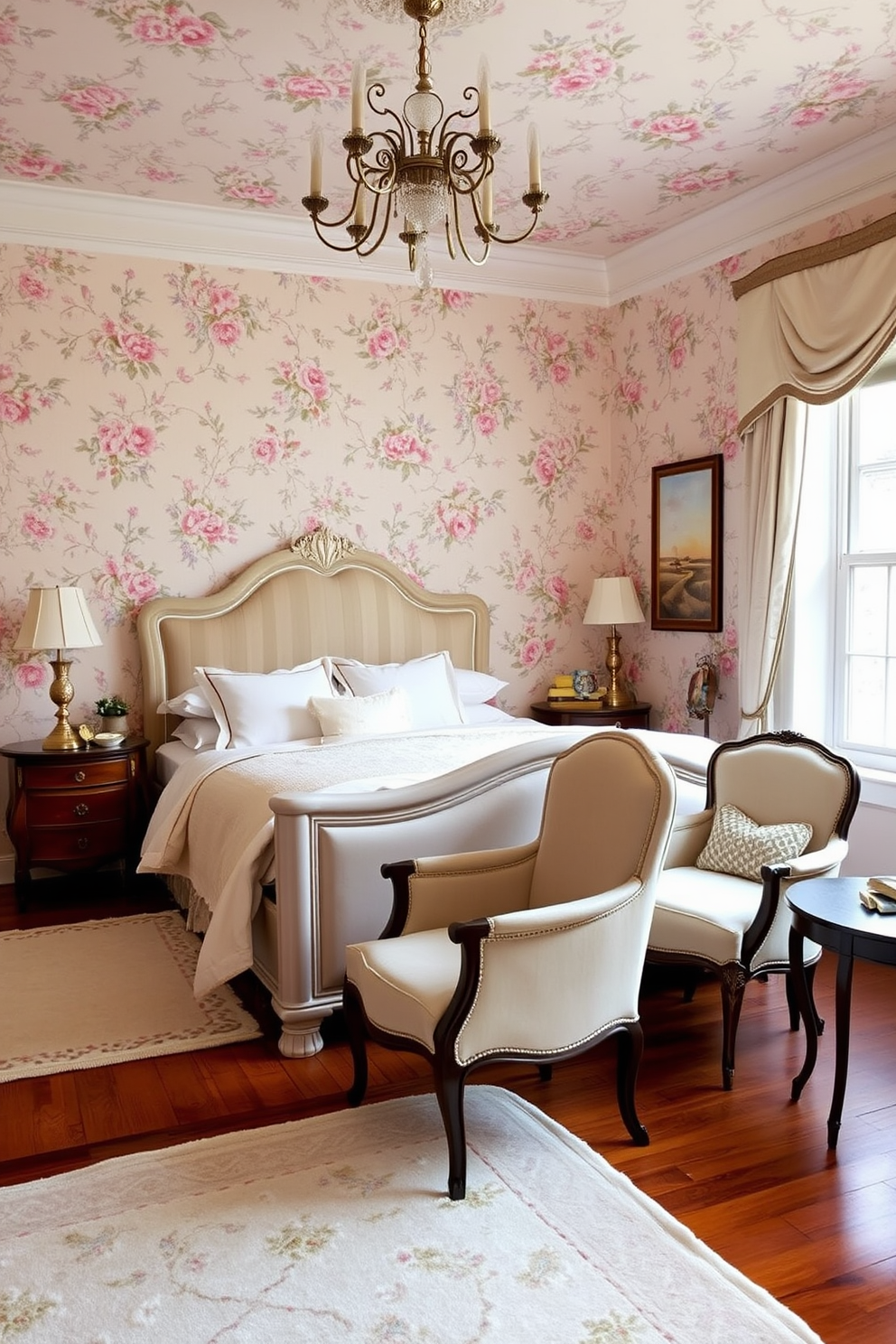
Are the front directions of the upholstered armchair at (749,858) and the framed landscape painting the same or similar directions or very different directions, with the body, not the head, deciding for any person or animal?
same or similar directions

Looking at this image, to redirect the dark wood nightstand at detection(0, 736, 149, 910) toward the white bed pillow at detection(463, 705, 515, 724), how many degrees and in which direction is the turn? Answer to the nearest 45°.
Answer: approximately 90° to its left

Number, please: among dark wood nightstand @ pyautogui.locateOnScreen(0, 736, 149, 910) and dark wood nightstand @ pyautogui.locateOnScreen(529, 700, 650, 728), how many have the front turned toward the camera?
2

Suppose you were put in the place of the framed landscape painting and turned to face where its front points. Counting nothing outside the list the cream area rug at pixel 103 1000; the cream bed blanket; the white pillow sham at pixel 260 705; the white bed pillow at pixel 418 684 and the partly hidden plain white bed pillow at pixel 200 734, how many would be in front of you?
5

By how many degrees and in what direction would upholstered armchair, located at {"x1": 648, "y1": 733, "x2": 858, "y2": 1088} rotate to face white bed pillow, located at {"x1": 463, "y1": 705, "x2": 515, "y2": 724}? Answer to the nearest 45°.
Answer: approximately 90° to its right

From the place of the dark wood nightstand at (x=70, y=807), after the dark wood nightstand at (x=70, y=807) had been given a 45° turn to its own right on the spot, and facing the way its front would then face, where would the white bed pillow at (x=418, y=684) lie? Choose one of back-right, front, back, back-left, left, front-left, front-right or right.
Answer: back-left

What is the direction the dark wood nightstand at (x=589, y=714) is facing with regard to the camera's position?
facing the viewer

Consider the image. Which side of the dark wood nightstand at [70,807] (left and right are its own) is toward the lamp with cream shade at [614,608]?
left

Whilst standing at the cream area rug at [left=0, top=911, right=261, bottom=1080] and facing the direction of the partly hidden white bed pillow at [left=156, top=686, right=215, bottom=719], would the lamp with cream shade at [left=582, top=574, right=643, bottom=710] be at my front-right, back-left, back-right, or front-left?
front-right

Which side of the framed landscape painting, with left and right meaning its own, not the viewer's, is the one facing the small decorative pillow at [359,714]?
front

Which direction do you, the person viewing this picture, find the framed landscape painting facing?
facing the viewer and to the left of the viewer

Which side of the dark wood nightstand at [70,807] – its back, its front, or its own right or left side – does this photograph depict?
front

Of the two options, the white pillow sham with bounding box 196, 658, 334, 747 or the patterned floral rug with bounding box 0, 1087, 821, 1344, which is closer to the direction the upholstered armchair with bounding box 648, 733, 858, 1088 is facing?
the patterned floral rug

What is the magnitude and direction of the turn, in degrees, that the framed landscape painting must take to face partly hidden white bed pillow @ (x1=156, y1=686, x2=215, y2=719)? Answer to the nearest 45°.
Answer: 0° — it already faces it

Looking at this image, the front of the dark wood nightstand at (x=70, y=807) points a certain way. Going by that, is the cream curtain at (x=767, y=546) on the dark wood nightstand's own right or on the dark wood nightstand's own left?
on the dark wood nightstand's own left
